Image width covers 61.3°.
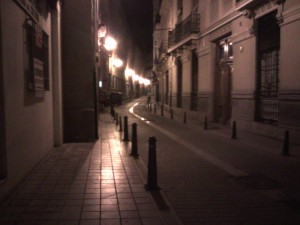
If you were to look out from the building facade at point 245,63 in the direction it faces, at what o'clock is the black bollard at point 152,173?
The black bollard is roughly at 11 o'clock from the building facade.

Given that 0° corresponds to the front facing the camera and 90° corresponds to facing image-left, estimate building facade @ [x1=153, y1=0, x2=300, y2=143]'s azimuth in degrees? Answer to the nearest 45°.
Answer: approximately 45°

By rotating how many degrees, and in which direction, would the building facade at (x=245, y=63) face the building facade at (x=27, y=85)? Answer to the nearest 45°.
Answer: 0° — it already faces it
